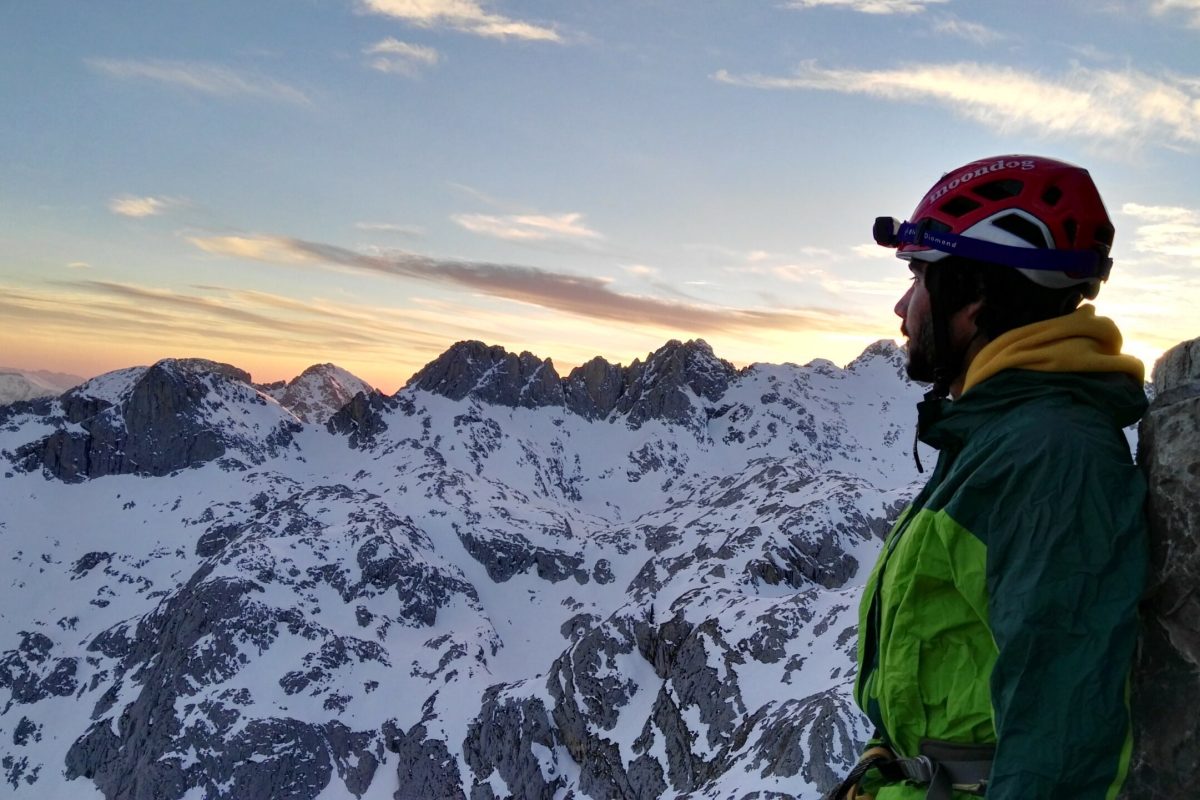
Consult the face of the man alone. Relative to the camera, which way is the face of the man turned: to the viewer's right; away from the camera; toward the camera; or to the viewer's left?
to the viewer's left

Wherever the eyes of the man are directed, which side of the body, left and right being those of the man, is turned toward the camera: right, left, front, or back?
left
